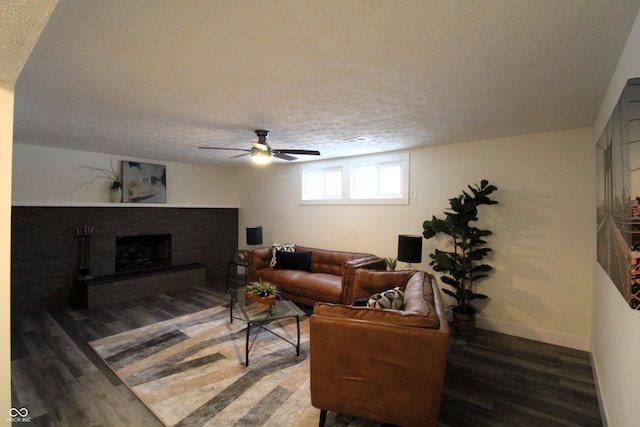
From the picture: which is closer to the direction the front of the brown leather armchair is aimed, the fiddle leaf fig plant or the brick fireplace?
the brick fireplace

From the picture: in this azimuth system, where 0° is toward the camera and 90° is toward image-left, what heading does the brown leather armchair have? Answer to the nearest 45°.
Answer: approximately 90°

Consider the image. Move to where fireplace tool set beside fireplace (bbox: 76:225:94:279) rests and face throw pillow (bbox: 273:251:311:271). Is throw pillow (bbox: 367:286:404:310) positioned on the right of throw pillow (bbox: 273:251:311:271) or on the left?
right

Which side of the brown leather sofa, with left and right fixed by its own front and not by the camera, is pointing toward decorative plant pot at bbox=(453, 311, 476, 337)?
left

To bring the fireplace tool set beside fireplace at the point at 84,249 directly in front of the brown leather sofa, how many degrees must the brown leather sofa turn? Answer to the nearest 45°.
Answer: approximately 45° to its right

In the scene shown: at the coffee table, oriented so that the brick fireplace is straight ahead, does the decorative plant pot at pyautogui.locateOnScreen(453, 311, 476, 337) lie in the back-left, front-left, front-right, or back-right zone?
back-right

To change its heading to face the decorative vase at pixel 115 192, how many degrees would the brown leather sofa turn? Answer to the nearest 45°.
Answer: approximately 45° to its right
